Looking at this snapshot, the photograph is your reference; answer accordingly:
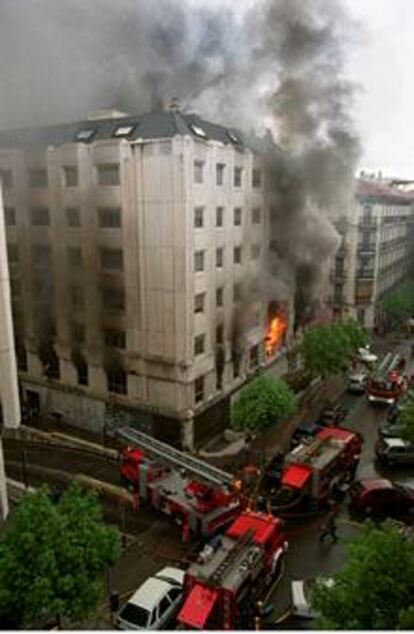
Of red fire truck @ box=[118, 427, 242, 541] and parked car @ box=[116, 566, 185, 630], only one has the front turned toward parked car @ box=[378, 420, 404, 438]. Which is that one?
parked car @ box=[116, 566, 185, 630]

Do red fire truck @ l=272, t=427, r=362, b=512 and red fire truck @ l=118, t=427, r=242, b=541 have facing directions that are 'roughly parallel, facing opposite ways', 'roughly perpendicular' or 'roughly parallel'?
roughly perpendicular

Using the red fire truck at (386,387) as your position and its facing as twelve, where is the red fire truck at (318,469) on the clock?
the red fire truck at (318,469) is roughly at 11 o'clock from the red fire truck at (386,387).
